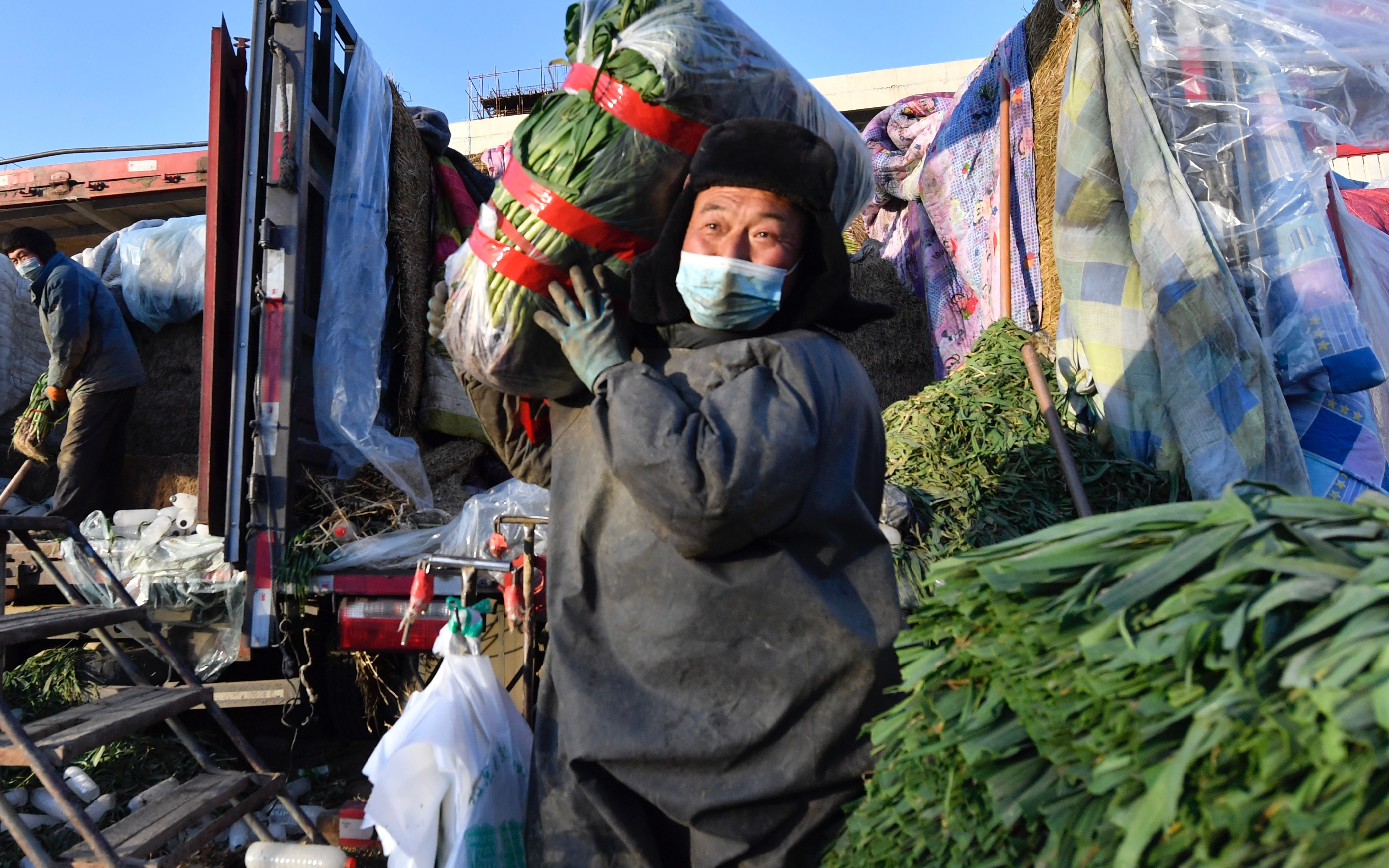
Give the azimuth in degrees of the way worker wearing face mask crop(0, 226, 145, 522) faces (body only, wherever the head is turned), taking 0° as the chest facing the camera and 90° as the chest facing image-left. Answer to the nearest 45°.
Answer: approximately 90°

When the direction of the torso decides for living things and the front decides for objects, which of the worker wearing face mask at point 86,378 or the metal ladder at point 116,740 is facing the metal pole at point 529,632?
the metal ladder

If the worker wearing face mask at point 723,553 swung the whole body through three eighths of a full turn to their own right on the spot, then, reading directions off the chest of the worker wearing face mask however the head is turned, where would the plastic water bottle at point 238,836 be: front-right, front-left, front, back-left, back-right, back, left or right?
front-left

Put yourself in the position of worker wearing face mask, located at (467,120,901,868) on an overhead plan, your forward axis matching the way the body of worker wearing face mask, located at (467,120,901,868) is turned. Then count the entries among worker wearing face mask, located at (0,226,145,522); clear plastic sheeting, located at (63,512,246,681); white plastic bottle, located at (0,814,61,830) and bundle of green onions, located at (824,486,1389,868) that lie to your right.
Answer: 3

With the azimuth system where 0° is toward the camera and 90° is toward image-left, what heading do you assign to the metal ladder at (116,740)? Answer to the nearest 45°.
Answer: approximately 315°

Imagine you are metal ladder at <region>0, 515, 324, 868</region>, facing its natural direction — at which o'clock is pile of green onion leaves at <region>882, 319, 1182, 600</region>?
The pile of green onion leaves is roughly at 11 o'clock from the metal ladder.

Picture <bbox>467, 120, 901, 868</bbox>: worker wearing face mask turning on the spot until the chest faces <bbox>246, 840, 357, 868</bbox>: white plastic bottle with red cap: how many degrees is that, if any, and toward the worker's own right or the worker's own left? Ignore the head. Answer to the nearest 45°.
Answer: approximately 90° to the worker's own right

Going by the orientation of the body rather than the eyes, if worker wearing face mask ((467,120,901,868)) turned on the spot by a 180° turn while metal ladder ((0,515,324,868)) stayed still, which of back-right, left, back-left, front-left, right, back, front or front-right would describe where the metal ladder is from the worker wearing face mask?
left

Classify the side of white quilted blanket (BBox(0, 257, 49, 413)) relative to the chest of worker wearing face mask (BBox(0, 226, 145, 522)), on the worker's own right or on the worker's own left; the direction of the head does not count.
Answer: on the worker's own right

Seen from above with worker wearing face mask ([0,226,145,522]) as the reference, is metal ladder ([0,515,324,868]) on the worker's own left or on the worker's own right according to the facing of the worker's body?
on the worker's own left

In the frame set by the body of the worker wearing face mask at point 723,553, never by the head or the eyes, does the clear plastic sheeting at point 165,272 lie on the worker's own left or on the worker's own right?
on the worker's own right

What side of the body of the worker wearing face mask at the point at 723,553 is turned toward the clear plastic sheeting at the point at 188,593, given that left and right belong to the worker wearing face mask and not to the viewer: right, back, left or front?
right

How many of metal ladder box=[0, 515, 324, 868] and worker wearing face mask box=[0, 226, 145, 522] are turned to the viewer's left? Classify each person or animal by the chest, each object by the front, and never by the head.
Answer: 1
